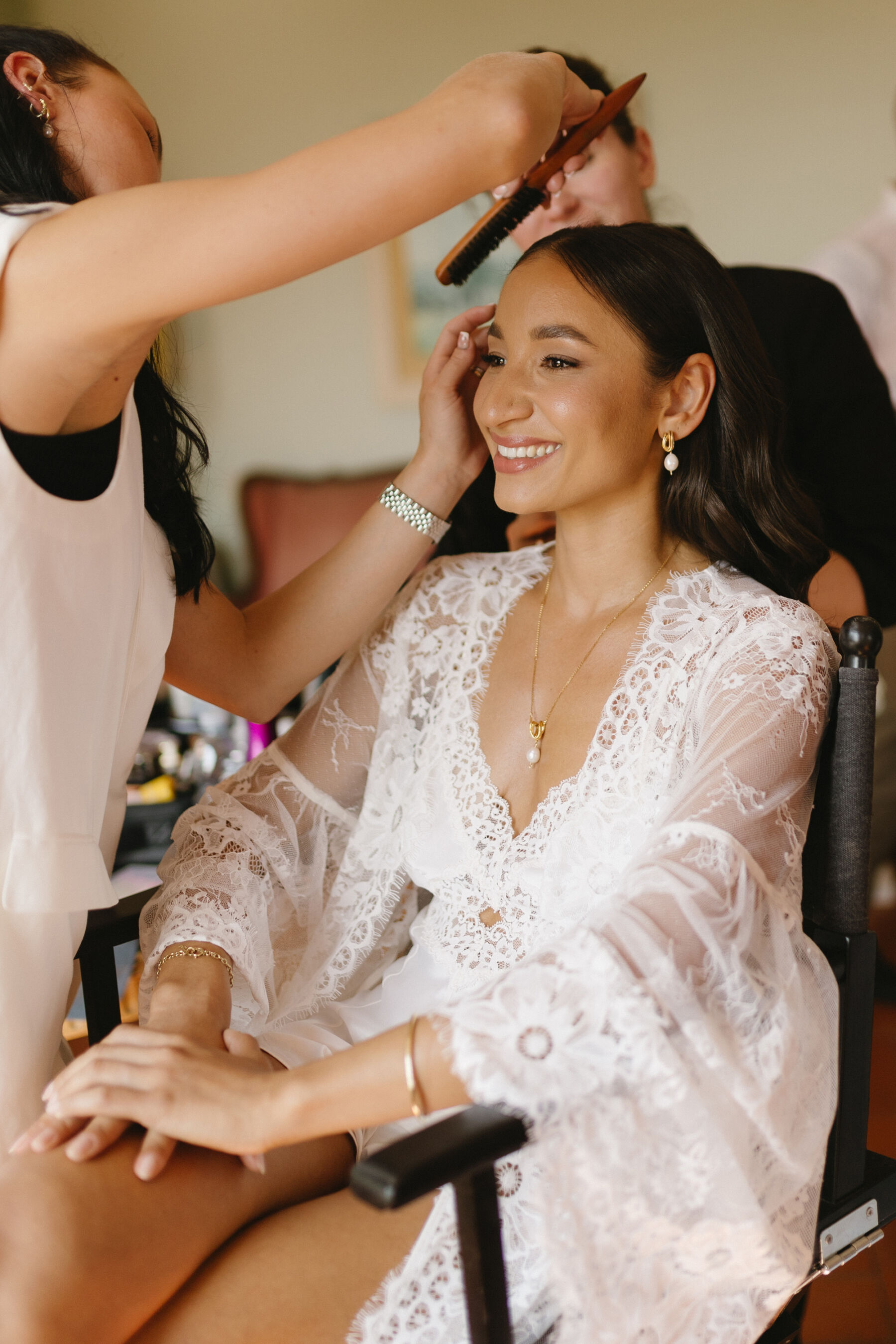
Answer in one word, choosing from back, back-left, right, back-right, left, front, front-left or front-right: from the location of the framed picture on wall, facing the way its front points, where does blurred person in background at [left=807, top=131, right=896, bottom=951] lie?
front-left

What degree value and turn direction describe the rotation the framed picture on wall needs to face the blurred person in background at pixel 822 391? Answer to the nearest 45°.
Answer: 0° — it already faces them

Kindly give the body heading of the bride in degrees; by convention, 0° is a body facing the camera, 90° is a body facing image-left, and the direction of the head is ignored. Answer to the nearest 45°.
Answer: approximately 45°

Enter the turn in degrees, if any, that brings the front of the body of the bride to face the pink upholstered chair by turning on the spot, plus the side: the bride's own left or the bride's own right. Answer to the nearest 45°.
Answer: approximately 135° to the bride's own right

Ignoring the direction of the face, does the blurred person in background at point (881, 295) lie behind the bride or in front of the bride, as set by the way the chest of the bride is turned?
behind

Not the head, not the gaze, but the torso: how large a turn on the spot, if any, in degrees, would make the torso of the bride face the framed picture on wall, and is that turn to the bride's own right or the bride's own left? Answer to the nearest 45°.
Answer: approximately 135° to the bride's own right

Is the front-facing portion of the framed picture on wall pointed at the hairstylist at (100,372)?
yes

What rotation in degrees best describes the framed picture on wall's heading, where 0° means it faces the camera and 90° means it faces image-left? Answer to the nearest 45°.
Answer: approximately 0°
